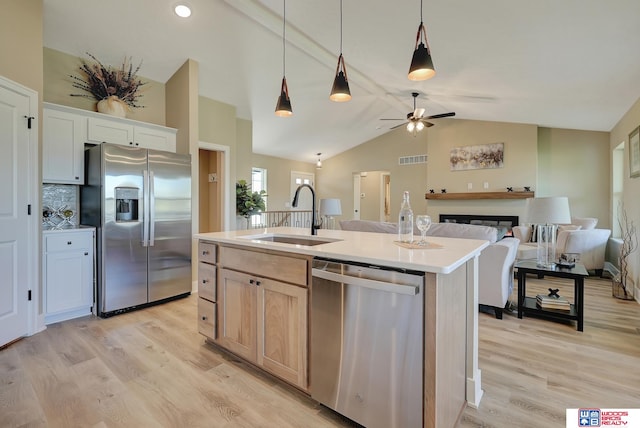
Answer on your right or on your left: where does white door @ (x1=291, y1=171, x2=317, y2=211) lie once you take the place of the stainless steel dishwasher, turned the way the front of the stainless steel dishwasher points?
on your right

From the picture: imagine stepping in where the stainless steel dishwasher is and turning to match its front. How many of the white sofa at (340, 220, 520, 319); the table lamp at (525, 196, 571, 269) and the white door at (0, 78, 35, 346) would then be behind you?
2

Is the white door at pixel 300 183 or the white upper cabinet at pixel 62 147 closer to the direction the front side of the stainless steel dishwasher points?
the white upper cabinet

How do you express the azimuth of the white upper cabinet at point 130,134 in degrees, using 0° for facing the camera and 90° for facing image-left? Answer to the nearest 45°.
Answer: approximately 315°

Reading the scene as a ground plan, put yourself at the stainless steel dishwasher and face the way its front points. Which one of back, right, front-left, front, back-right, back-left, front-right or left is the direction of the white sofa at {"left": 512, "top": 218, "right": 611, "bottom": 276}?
back

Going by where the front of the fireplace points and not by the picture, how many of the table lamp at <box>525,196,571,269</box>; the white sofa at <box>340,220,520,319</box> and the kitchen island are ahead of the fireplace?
3

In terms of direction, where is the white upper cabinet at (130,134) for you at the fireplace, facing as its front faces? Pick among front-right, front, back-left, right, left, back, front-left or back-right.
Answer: front-right

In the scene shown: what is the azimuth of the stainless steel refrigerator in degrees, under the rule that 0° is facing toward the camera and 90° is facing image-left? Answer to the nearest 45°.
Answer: approximately 315°

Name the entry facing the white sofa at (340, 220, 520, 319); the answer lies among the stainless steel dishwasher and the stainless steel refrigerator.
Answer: the stainless steel refrigerator
